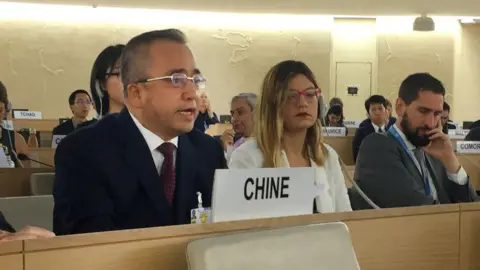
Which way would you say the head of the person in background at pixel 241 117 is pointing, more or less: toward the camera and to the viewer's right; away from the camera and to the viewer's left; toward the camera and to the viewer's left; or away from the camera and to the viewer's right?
toward the camera and to the viewer's left

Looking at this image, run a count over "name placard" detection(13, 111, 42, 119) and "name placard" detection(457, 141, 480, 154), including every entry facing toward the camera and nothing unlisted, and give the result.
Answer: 2

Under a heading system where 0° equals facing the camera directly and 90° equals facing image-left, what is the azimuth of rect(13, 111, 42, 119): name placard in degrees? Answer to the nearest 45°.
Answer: approximately 0°

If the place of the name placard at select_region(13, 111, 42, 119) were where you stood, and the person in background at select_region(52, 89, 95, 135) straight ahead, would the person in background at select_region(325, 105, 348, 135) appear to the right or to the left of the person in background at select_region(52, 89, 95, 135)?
left

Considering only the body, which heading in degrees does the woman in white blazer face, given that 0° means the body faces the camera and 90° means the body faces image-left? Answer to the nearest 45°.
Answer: approximately 315°

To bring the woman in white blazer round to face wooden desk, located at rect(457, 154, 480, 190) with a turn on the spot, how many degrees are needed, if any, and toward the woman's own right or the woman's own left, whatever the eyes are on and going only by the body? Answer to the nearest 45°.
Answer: approximately 90° to the woman's own left

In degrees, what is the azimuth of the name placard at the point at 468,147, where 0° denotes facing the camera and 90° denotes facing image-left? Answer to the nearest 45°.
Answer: approximately 0°

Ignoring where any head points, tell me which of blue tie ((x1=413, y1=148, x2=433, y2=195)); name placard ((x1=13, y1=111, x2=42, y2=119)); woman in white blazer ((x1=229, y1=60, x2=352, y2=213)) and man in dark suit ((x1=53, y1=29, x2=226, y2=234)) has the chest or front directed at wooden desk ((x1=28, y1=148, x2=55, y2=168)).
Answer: the name placard
